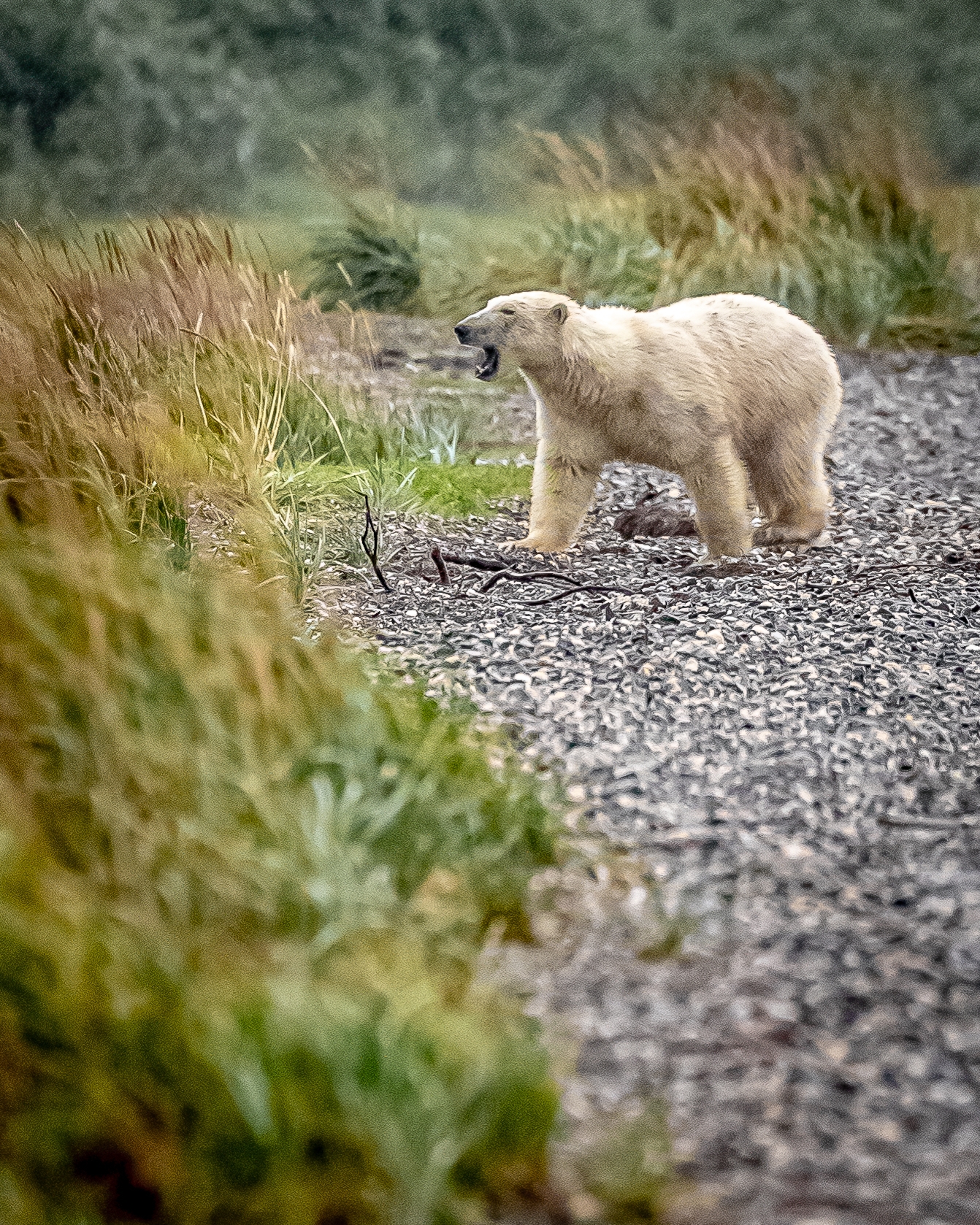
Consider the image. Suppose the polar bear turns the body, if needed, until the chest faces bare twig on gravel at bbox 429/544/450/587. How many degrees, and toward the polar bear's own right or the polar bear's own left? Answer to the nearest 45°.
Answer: approximately 45° to the polar bear's own left

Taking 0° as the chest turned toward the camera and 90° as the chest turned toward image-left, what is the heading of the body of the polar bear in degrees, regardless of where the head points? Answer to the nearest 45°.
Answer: approximately 90°

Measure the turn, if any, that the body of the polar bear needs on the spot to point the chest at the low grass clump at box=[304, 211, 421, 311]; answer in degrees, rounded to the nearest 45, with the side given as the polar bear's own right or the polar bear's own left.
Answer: approximately 90° to the polar bear's own right

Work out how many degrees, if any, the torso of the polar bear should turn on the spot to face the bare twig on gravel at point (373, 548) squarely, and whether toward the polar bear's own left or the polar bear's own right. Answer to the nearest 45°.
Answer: approximately 45° to the polar bear's own left
